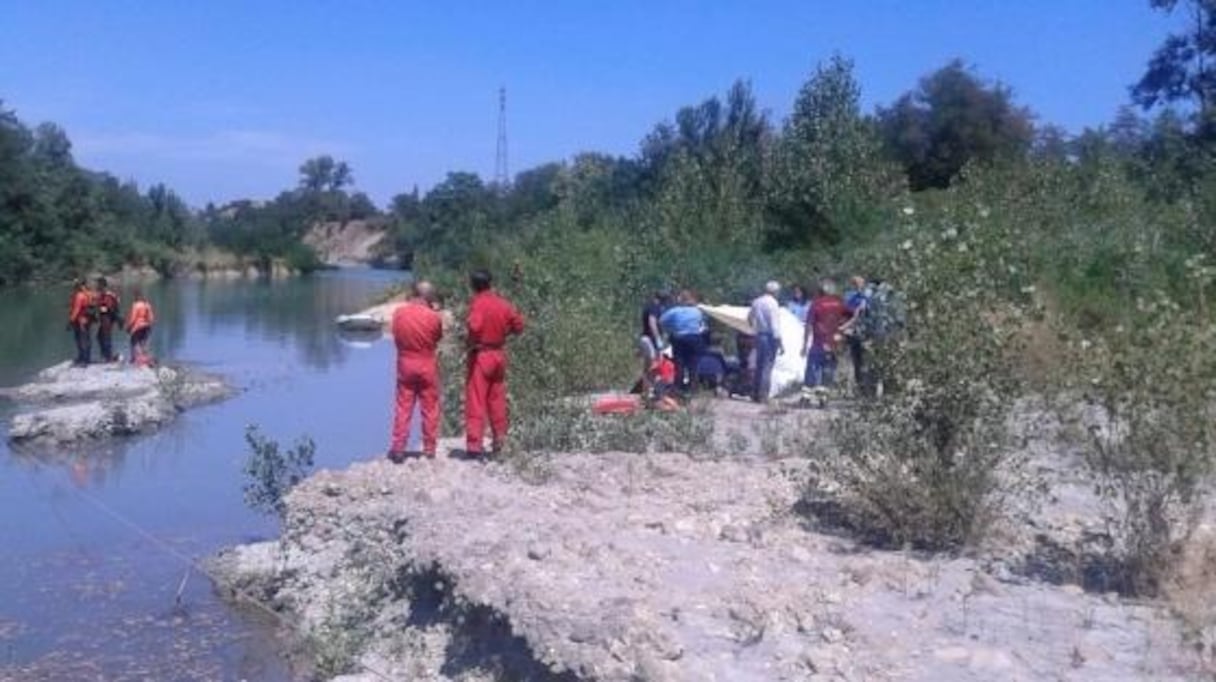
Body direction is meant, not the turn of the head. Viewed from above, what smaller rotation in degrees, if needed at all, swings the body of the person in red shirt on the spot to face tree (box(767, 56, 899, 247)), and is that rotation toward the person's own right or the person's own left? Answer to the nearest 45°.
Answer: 0° — they already face it

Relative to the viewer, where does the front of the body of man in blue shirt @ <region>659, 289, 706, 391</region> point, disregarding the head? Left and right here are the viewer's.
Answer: facing away from the viewer

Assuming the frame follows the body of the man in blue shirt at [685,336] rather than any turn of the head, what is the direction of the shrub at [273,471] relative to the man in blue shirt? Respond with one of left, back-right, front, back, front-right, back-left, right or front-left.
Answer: back-left

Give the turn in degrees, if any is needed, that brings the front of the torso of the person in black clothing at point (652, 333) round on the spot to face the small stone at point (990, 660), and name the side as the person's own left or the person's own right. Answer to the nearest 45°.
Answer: approximately 90° to the person's own right

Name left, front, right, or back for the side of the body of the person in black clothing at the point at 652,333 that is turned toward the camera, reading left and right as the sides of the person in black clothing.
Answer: right

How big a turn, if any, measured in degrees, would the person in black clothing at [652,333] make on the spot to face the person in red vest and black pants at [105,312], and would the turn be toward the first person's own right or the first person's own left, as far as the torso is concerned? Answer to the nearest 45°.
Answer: approximately 135° to the first person's own left

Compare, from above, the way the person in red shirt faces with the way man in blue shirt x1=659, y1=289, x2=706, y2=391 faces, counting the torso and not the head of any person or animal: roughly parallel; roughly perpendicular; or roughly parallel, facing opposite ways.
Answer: roughly parallel

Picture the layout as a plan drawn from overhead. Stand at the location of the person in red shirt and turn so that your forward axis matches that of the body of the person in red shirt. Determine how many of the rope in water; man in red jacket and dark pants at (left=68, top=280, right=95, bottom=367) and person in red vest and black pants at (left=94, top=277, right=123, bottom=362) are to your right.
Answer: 0

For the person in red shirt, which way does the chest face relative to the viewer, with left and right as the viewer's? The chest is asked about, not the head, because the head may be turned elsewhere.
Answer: facing away from the viewer

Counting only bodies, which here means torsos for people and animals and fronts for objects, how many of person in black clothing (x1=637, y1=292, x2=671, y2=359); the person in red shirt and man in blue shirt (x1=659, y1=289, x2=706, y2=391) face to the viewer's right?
1

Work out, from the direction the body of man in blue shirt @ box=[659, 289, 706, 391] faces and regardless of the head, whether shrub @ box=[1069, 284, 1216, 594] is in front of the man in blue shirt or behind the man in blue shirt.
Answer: behind

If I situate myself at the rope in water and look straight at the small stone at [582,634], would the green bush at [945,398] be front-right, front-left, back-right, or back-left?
front-left
